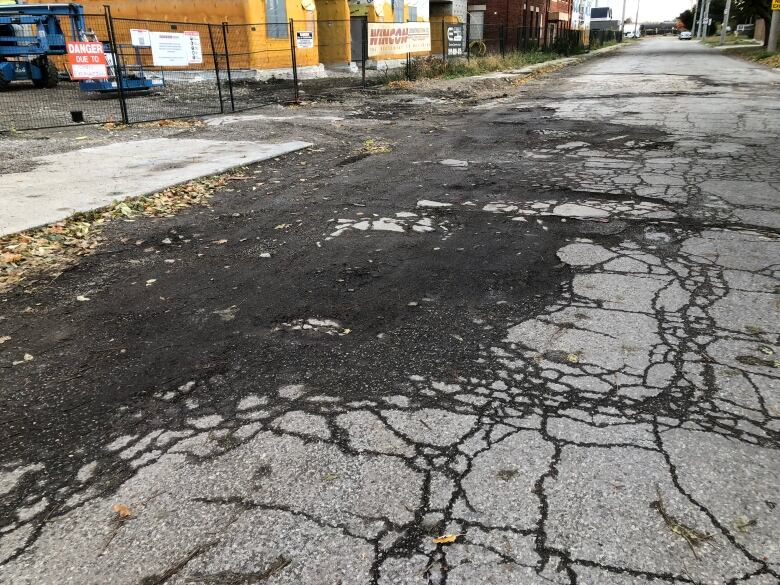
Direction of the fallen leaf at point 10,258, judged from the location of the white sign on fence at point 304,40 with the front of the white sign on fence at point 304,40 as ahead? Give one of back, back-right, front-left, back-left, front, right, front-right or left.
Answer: front

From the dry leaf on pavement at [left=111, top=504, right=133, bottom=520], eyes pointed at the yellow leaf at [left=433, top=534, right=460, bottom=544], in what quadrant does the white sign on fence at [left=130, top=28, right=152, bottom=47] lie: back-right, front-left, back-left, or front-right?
back-left

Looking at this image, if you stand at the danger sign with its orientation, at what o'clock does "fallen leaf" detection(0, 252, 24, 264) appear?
The fallen leaf is roughly at 12 o'clock from the danger sign.

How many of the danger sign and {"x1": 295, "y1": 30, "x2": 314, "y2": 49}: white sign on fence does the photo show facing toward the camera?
2

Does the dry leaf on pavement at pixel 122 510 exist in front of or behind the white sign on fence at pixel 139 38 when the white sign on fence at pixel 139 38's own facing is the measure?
in front

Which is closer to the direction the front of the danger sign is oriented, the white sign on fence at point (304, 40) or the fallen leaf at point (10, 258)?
the fallen leaf

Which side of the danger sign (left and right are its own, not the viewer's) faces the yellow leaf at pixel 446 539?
front

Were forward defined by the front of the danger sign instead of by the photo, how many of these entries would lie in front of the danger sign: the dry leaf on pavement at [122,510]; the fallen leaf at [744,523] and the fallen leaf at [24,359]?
3

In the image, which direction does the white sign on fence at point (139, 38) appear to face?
toward the camera

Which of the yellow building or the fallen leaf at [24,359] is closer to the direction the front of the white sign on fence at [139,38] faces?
the fallen leaf

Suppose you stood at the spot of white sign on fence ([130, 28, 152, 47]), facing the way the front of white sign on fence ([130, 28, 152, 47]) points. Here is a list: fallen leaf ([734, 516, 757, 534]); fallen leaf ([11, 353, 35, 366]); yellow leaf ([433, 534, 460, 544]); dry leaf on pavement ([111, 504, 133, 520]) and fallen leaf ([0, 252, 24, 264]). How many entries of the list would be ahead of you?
5

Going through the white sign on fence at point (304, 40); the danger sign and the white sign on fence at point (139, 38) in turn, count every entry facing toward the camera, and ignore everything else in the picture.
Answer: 3

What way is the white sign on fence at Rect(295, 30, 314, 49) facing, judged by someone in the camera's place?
facing the viewer
